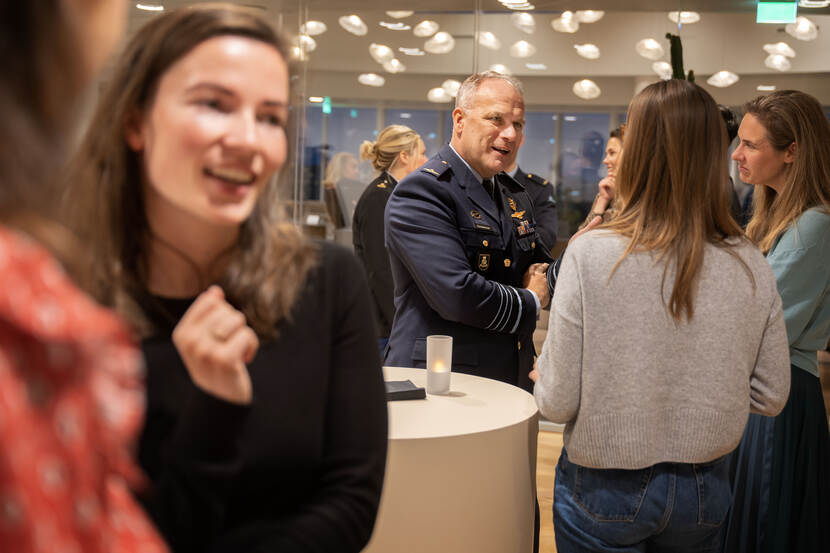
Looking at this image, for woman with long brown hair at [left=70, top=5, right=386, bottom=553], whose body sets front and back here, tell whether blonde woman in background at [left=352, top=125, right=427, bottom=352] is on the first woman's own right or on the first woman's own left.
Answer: on the first woman's own left

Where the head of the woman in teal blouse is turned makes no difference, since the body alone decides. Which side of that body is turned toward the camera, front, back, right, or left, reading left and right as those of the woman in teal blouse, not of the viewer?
left

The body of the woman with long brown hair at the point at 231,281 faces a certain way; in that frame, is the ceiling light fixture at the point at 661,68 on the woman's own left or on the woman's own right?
on the woman's own left

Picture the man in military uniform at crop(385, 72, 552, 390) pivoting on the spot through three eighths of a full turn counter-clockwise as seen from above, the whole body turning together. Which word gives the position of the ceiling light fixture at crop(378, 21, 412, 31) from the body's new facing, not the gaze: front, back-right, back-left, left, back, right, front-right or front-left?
front

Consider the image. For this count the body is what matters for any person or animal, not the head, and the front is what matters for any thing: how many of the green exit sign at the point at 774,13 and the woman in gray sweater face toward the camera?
1

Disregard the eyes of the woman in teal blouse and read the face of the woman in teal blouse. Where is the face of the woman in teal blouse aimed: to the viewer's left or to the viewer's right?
to the viewer's left

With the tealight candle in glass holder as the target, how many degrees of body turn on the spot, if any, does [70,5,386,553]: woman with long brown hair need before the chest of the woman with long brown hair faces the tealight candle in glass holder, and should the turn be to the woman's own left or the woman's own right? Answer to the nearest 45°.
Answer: approximately 90° to the woman's own left

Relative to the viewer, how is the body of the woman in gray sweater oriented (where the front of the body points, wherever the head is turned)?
away from the camera

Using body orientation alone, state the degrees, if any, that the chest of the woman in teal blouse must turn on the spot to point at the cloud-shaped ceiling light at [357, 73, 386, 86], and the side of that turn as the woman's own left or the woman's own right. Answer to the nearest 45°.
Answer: approximately 45° to the woman's own right

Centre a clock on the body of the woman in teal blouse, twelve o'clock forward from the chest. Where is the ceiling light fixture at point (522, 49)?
The ceiling light fixture is roughly at 2 o'clock from the woman in teal blouse.

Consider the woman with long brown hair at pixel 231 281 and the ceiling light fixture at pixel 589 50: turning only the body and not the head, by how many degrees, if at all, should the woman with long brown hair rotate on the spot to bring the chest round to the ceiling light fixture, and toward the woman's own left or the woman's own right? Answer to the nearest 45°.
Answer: approximately 90° to the woman's own left
